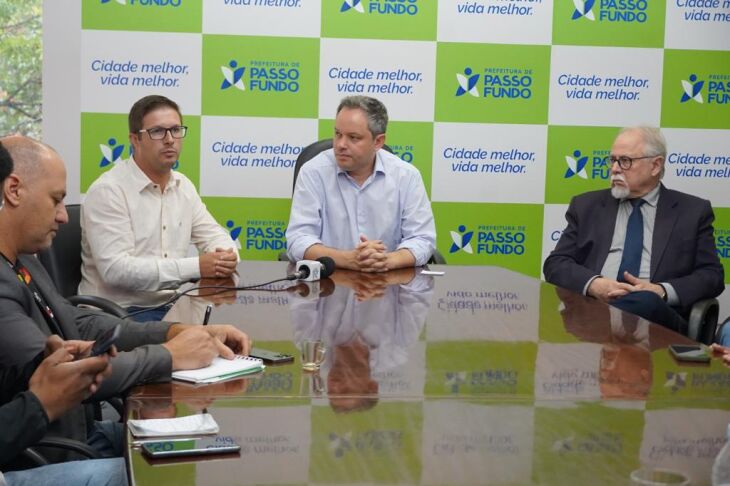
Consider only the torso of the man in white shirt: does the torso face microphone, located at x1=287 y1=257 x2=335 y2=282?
yes

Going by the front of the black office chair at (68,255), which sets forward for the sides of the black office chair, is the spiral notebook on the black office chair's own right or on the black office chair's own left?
on the black office chair's own right

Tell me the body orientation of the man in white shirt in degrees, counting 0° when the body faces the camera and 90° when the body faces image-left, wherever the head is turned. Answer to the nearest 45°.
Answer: approximately 315°

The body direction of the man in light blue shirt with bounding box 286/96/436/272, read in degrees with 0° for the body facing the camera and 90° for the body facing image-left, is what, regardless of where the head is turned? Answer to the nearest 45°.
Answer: approximately 0°

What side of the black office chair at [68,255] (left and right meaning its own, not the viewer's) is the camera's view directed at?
right

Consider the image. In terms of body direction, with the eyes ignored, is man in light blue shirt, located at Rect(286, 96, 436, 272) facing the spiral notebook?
yes

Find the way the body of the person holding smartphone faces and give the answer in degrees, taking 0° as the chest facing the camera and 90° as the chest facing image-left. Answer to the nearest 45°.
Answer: approximately 270°
